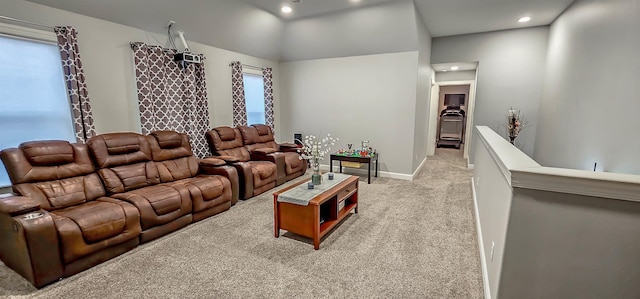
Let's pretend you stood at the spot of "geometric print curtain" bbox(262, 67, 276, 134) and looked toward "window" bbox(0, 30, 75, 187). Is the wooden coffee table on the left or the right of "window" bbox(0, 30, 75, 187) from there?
left

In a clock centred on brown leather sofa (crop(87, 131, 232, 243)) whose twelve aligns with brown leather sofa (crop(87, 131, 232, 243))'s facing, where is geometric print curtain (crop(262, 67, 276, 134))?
The geometric print curtain is roughly at 9 o'clock from the brown leather sofa.

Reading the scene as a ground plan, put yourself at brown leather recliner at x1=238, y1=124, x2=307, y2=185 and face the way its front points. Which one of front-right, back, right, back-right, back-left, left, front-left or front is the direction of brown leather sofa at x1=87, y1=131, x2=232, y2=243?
right

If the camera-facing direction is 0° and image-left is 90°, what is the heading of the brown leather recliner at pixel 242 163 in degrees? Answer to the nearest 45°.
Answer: approximately 315°

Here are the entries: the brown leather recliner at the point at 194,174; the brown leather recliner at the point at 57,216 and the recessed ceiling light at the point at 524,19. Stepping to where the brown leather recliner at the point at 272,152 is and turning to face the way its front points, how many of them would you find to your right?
2

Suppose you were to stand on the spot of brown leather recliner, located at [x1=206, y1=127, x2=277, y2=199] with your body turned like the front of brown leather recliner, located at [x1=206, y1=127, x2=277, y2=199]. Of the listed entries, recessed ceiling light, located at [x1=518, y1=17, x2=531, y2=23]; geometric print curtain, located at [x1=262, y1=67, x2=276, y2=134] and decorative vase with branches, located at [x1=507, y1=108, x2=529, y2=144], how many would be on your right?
0

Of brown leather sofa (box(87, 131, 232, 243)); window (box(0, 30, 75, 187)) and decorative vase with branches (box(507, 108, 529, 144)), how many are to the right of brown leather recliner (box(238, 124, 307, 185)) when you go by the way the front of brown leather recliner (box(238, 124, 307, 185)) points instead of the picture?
2

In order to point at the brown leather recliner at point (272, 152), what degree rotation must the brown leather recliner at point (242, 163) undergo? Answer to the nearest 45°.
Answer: approximately 90° to its left

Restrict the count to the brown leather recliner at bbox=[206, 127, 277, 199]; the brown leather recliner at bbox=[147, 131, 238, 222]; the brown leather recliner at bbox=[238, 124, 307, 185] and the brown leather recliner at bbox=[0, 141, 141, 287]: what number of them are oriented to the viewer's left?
0

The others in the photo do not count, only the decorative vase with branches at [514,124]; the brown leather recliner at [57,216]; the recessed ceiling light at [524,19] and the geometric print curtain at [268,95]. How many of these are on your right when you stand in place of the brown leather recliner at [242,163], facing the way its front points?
1

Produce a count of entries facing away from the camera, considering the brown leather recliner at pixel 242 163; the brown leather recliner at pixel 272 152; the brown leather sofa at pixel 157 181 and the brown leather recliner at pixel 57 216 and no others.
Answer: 0

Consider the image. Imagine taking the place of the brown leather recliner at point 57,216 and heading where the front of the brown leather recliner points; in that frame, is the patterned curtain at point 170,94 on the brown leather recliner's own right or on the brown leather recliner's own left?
on the brown leather recliner's own left

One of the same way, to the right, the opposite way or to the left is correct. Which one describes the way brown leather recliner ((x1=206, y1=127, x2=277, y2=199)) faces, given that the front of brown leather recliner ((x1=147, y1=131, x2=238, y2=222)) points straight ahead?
the same way

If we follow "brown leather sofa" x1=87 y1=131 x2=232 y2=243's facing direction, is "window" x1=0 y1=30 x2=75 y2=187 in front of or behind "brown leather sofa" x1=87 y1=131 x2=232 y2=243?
behind

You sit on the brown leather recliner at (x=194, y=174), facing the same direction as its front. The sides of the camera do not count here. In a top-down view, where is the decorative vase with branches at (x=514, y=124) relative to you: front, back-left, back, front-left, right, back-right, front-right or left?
front-left

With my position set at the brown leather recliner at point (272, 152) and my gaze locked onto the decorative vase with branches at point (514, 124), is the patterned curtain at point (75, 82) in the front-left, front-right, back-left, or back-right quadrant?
back-right

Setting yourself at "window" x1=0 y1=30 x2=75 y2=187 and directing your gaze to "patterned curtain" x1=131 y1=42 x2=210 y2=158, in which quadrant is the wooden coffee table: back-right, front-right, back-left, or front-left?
front-right

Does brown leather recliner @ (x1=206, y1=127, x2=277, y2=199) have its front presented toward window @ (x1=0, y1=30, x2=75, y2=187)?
no
